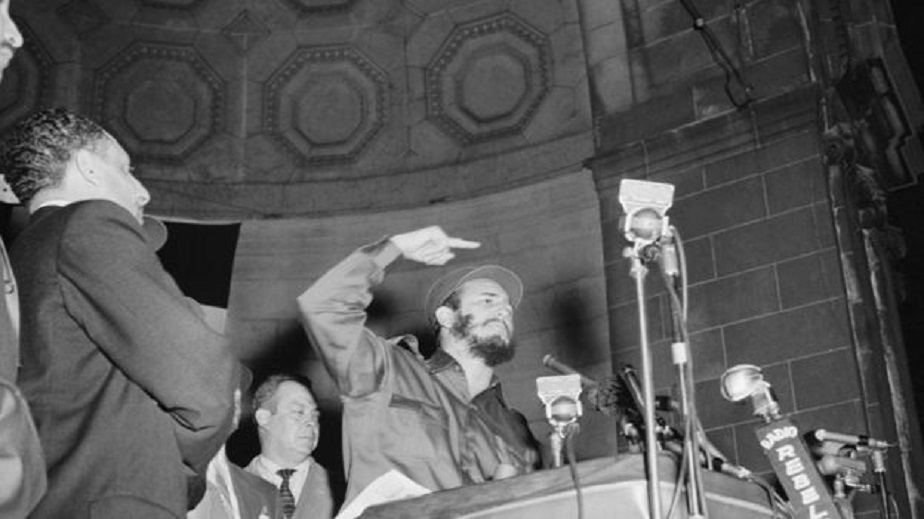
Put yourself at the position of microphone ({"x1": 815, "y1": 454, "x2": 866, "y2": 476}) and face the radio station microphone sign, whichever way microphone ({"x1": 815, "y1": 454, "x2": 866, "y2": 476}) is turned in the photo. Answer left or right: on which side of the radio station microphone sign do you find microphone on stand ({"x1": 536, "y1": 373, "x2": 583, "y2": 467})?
right

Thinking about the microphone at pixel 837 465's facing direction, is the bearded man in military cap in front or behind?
in front

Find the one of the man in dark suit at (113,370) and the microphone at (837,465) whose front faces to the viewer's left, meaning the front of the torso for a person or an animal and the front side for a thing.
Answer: the microphone

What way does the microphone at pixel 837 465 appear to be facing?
to the viewer's left

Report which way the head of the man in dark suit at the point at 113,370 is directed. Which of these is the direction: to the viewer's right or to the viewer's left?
to the viewer's right

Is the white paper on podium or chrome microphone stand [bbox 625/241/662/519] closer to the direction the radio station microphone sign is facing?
the chrome microphone stand

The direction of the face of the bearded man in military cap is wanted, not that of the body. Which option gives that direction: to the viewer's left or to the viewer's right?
to the viewer's right

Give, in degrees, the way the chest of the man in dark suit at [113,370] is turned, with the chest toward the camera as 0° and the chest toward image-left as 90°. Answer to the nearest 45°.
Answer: approximately 225°

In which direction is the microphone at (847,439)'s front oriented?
to the viewer's left

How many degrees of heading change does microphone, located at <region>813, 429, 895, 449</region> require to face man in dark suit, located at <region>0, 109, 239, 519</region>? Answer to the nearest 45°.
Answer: approximately 45° to its left
